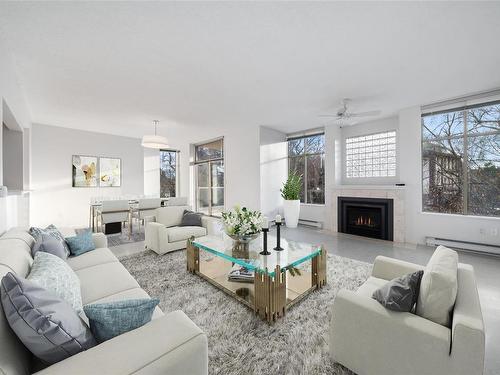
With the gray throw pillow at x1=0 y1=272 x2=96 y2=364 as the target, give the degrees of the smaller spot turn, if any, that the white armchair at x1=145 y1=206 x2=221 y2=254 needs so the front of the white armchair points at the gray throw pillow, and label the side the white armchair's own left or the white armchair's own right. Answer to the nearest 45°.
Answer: approximately 45° to the white armchair's own right

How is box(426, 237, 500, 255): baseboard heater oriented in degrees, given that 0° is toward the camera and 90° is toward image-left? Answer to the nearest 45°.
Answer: approximately 45°

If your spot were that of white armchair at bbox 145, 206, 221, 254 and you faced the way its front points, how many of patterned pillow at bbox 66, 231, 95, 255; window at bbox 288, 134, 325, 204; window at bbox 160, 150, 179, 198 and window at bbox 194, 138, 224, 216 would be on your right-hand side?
1

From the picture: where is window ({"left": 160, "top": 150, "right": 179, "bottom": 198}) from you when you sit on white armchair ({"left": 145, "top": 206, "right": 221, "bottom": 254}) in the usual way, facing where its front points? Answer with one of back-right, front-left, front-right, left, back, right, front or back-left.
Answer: back-left

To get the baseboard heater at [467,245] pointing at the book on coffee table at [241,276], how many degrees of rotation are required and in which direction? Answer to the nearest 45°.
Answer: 0° — it already faces it

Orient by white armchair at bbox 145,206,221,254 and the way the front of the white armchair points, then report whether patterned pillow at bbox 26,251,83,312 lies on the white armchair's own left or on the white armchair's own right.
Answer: on the white armchair's own right

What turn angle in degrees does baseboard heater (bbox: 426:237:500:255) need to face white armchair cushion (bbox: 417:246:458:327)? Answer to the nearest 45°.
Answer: approximately 45° to its left

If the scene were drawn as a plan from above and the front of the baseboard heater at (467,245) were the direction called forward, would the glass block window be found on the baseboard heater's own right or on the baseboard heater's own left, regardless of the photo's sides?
on the baseboard heater's own right

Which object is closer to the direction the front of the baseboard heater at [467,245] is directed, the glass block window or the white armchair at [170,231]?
the white armchair
